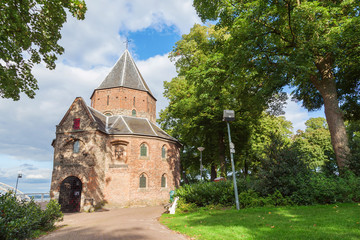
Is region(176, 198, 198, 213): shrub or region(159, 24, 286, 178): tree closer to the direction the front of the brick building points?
the shrub

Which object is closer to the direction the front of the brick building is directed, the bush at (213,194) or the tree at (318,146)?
the bush

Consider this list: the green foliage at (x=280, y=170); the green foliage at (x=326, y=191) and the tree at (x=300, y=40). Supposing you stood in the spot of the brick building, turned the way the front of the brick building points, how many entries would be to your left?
3

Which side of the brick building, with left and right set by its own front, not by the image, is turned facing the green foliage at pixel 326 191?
left

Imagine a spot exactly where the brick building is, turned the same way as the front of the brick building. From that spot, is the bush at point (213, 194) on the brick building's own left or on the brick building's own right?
on the brick building's own left

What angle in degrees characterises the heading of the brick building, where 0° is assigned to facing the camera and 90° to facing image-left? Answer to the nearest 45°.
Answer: approximately 45°

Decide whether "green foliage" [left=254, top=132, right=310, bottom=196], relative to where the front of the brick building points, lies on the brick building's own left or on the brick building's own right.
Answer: on the brick building's own left

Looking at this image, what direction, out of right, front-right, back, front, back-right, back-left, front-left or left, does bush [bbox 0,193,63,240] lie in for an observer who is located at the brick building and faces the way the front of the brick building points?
front-left
